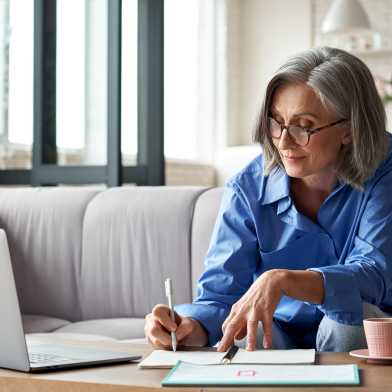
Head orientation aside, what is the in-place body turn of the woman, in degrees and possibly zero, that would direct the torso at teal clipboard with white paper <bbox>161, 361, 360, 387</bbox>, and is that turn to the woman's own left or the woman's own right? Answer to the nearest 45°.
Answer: approximately 45° to the woman's own left

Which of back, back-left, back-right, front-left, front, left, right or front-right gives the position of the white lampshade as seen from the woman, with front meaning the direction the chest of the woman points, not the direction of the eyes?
back-right

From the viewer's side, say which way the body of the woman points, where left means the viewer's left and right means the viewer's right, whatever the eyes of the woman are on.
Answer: facing the viewer and to the left of the viewer

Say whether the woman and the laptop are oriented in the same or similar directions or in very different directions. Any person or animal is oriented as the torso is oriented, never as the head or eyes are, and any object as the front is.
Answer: very different directions

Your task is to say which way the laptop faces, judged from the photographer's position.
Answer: facing away from the viewer and to the right of the viewer

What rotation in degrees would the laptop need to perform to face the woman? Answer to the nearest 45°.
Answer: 0° — it already faces them

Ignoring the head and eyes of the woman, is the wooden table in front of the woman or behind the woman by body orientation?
in front
